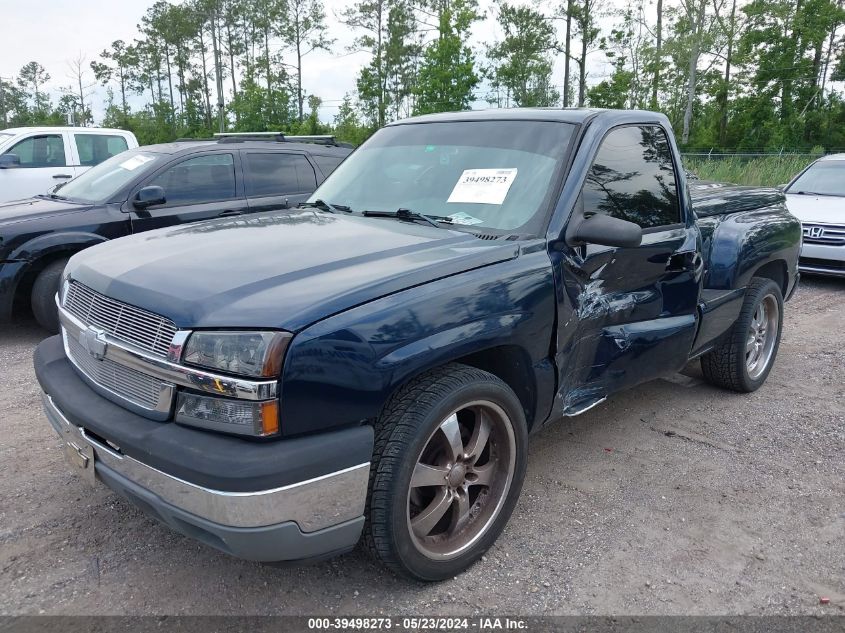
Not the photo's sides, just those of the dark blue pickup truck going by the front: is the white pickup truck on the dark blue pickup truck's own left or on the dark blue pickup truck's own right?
on the dark blue pickup truck's own right

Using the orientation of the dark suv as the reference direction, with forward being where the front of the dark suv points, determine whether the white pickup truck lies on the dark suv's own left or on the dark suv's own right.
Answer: on the dark suv's own right

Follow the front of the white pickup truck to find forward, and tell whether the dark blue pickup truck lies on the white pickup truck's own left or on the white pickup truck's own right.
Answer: on the white pickup truck's own left

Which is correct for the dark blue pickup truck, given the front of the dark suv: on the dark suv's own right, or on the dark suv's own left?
on the dark suv's own left

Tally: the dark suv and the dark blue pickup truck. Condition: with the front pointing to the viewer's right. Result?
0

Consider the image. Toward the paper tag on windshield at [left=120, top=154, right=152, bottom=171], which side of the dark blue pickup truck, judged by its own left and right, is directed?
right

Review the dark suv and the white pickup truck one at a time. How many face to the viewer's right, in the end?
0

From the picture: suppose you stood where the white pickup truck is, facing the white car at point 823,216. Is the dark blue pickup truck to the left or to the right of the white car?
right

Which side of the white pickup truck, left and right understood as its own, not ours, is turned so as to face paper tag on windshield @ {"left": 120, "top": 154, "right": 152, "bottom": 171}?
left

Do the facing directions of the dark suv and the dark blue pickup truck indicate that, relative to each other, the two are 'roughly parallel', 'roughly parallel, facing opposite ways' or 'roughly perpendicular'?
roughly parallel

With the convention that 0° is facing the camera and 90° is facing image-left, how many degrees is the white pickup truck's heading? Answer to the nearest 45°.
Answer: approximately 90°

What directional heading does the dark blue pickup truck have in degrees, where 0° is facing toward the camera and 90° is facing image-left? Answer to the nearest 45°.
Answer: approximately 45°

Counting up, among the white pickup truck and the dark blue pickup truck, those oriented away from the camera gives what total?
0

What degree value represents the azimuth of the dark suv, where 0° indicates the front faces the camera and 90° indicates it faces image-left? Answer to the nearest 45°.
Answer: approximately 45°

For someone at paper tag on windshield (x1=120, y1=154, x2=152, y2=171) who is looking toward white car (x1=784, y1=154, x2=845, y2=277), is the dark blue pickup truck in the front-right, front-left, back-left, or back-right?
front-right
